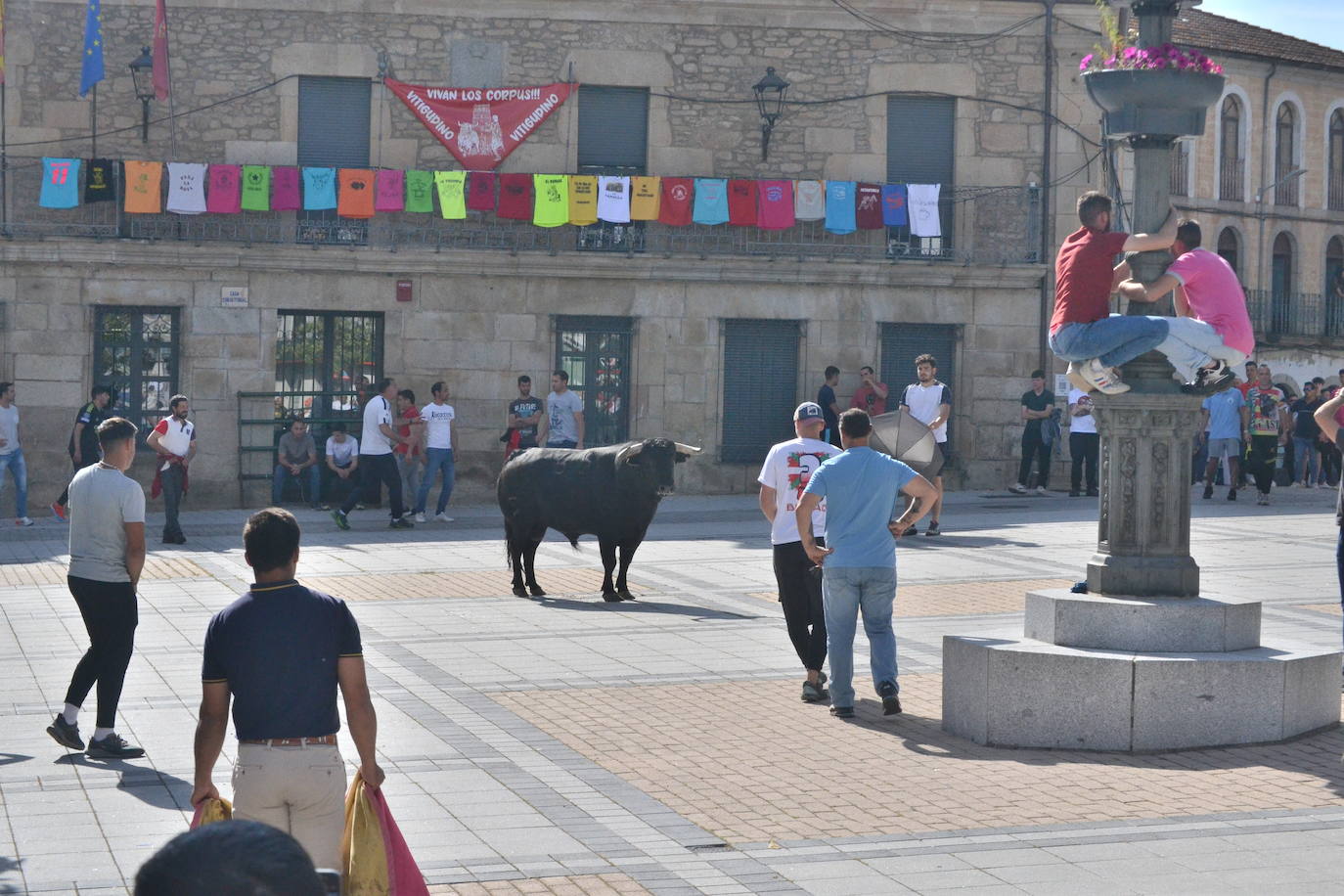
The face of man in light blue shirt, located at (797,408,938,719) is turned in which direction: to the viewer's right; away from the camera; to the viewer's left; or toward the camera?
away from the camera

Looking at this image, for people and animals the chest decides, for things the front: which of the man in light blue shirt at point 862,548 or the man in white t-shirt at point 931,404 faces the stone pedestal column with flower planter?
the man in white t-shirt

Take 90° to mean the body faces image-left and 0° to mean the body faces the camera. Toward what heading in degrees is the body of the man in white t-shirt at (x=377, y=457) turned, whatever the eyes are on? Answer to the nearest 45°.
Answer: approximately 270°

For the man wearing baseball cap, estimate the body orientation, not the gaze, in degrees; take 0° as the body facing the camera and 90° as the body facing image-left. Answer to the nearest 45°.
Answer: approximately 180°

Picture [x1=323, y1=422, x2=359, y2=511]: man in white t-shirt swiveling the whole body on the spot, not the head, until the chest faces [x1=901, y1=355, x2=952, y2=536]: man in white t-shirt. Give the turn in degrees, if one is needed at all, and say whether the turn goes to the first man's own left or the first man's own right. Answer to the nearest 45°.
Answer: approximately 45° to the first man's own left

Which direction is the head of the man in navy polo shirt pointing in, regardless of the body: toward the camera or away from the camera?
away from the camera

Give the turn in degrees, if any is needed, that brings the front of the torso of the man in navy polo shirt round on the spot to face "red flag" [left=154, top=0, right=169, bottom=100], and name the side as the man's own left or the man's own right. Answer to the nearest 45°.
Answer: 0° — they already face it

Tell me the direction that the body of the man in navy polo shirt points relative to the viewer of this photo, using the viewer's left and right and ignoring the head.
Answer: facing away from the viewer

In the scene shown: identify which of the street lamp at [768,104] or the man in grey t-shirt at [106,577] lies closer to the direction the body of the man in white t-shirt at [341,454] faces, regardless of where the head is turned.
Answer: the man in grey t-shirt

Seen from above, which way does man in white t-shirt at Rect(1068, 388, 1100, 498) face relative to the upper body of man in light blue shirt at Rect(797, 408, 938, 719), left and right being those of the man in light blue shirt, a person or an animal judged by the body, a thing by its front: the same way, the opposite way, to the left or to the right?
the opposite way

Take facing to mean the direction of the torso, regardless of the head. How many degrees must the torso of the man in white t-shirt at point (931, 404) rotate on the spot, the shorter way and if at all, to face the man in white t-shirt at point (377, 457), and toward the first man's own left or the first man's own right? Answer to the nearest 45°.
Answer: approximately 90° to the first man's own right
